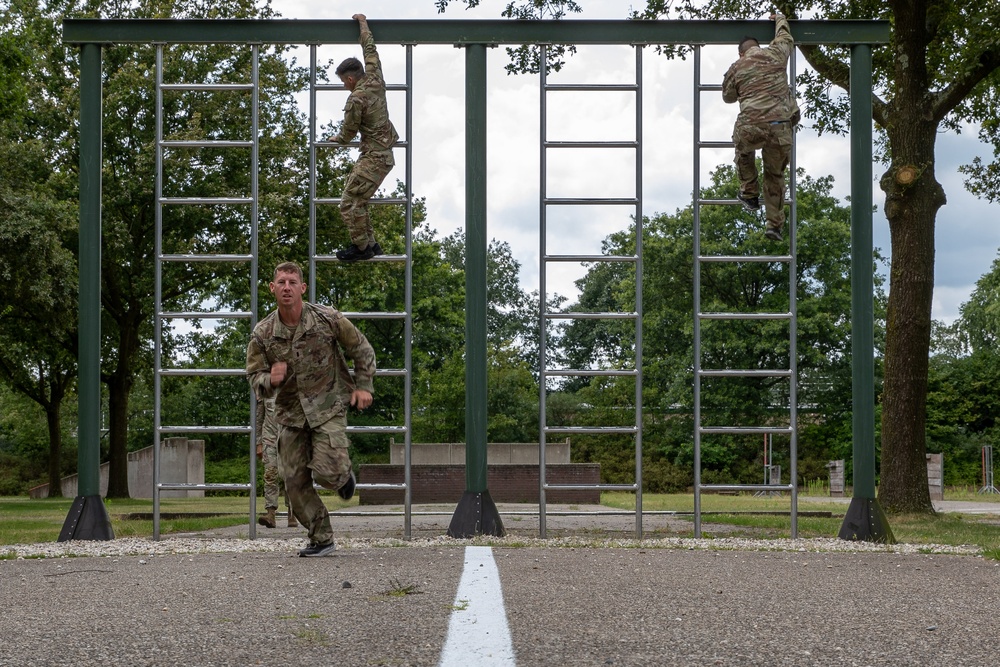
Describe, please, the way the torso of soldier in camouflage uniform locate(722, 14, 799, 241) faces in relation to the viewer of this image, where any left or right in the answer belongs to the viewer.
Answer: facing away from the viewer

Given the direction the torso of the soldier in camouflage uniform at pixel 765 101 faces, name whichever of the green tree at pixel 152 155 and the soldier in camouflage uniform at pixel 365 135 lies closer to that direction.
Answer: the green tree

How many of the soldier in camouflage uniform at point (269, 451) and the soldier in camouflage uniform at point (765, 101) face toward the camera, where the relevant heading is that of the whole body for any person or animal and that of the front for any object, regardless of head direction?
1

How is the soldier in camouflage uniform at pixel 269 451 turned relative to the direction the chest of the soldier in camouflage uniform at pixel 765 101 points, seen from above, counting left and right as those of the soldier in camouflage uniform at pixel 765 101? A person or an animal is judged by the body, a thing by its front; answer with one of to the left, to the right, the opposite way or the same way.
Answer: the opposite way

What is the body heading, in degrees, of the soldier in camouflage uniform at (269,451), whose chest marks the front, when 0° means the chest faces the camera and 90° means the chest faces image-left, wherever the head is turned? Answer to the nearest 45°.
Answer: approximately 0°

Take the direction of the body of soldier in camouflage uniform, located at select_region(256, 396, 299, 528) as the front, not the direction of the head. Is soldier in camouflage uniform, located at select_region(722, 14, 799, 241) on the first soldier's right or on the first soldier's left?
on the first soldier's left

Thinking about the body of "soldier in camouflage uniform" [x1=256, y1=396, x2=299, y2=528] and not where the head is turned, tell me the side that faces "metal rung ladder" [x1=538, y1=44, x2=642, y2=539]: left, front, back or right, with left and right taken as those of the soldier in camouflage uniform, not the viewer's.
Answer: left

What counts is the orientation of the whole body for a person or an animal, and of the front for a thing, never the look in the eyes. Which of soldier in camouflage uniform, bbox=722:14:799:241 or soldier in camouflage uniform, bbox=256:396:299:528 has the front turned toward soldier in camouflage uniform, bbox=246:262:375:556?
soldier in camouflage uniform, bbox=256:396:299:528

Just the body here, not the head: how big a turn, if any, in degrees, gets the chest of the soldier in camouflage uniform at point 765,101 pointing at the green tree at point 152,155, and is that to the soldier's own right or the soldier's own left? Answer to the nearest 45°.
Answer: approximately 45° to the soldier's own left

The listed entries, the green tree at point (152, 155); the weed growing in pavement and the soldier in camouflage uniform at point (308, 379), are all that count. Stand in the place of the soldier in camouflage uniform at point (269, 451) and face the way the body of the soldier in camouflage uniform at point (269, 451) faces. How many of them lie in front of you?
2

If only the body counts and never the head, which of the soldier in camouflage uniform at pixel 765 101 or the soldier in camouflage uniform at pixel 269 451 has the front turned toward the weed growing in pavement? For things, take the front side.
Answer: the soldier in camouflage uniform at pixel 269 451

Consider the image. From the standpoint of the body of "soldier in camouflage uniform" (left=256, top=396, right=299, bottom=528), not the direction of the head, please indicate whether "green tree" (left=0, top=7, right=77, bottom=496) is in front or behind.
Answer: behind
